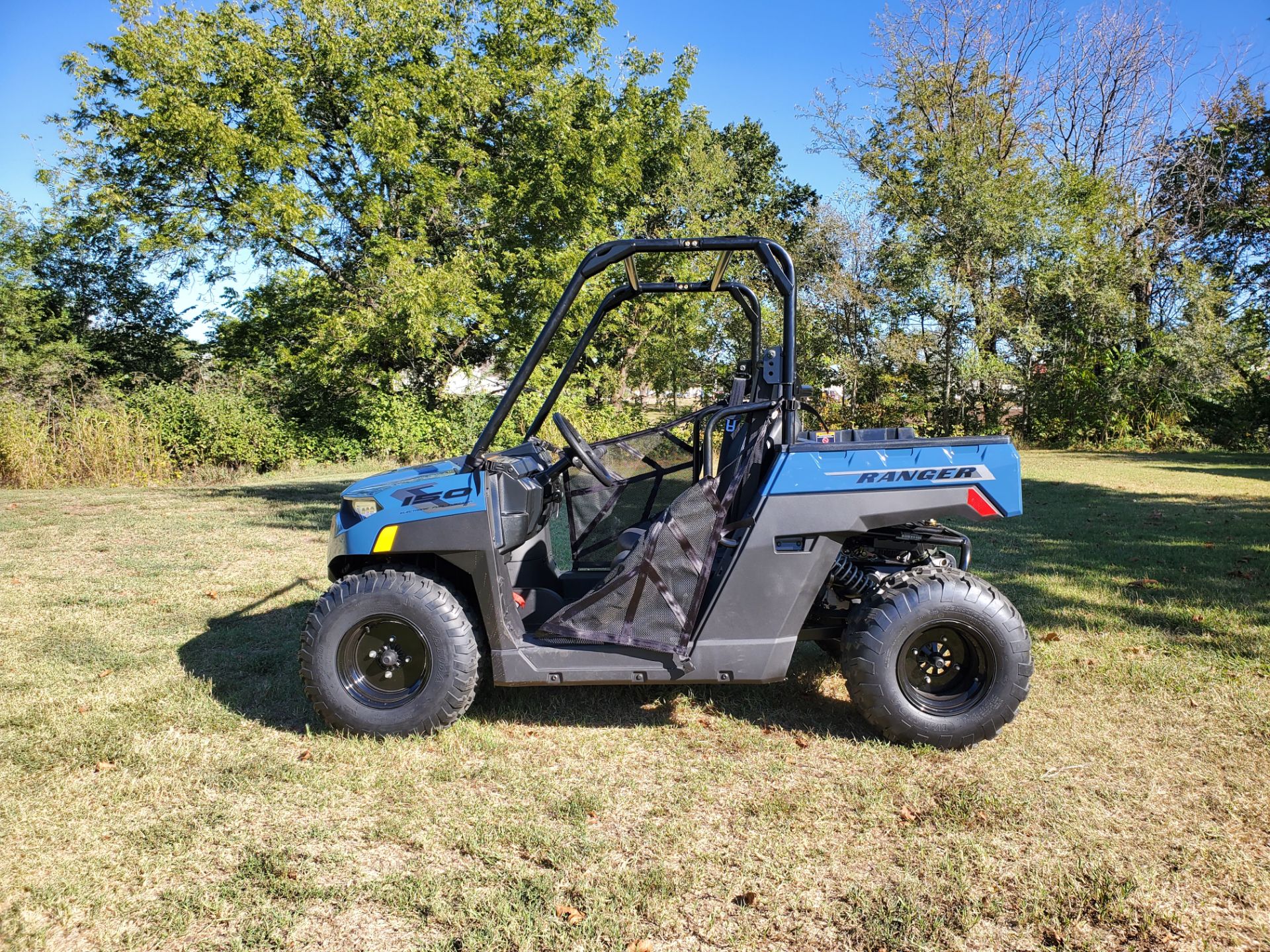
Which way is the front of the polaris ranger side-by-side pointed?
to the viewer's left

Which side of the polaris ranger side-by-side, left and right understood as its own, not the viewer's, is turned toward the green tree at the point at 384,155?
right

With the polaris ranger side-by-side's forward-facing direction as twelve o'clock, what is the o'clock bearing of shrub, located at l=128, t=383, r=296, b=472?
The shrub is roughly at 2 o'clock from the polaris ranger side-by-side.
